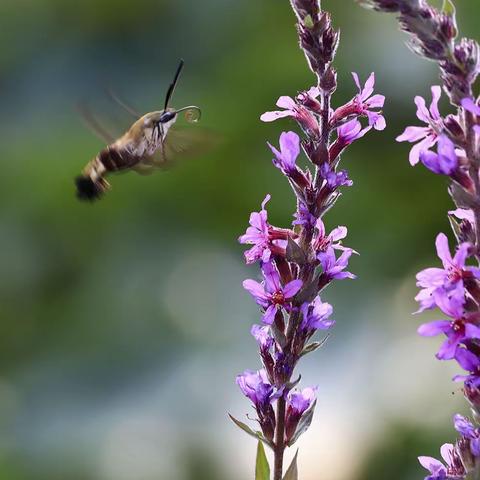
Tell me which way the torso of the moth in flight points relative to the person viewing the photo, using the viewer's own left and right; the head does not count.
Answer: facing to the right of the viewer

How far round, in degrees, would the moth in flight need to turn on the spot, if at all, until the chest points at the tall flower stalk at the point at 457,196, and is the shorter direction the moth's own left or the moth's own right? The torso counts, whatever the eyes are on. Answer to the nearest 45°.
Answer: approximately 45° to the moth's own right
